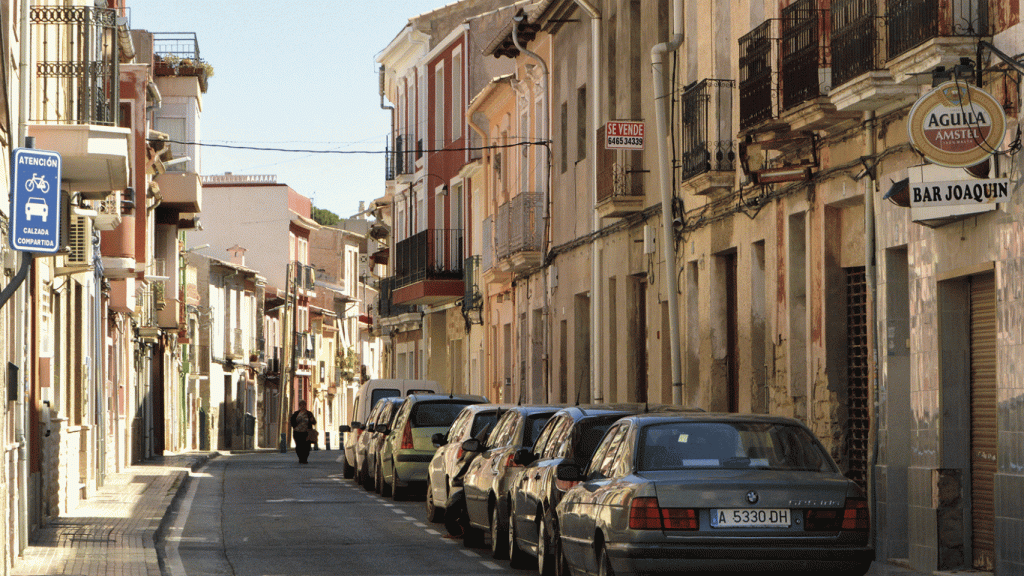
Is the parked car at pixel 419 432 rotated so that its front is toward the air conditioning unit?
no

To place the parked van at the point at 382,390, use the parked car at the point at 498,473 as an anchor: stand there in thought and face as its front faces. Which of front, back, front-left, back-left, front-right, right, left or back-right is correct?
front

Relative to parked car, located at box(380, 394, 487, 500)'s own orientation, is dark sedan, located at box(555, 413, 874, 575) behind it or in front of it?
behind

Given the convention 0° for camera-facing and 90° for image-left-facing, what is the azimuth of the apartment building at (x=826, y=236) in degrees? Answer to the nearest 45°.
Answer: approximately 45°

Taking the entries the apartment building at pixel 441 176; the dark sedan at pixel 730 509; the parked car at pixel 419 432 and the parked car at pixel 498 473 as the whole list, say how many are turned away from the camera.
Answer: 3

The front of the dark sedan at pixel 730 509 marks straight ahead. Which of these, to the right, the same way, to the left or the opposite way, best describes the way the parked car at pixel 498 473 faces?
the same way

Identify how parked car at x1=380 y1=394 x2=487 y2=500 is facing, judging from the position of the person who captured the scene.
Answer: facing away from the viewer

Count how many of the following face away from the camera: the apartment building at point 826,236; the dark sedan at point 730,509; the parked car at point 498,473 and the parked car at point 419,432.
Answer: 3

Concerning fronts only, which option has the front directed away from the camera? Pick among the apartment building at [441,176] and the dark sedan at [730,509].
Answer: the dark sedan

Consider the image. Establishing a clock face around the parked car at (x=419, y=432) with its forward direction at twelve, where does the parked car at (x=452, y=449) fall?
the parked car at (x=452, y=449) is roughly at 6 o'clock from the parked car at (x=419, y=432).

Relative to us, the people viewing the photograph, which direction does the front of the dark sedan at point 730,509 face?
facing away from the viewer

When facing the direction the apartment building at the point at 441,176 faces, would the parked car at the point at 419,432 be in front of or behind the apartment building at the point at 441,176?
in front

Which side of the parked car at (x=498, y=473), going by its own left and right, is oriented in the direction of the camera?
back

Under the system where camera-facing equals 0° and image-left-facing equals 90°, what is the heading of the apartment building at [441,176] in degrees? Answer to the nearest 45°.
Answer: approximately 45°

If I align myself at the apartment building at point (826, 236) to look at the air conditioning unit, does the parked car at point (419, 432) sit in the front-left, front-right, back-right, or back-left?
front-right
